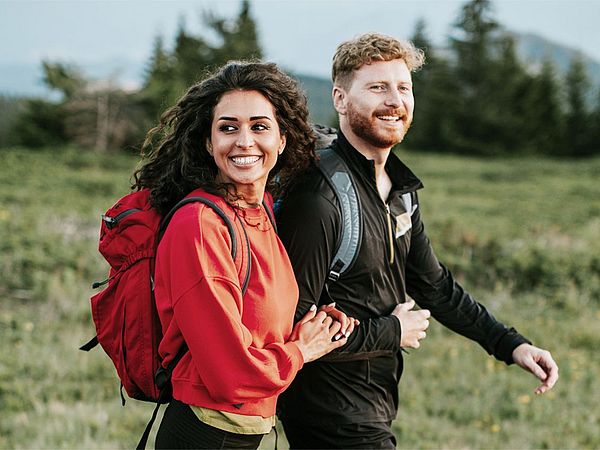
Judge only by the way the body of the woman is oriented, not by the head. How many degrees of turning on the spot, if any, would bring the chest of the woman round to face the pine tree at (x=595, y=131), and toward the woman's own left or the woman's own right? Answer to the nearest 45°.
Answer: approximately 90° to the woman's own left

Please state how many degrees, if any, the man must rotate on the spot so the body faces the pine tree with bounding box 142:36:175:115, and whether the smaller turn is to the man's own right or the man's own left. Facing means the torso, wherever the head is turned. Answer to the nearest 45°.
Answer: approximately 180°

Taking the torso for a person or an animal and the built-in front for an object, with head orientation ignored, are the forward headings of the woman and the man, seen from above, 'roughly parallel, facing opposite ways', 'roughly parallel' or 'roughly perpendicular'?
roughly parallel

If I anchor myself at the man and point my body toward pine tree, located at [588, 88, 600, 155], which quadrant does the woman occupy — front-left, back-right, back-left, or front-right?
back-left

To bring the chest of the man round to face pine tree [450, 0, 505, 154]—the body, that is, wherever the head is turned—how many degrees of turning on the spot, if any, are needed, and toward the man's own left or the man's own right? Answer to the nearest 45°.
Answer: approximately 135° to the man's own left

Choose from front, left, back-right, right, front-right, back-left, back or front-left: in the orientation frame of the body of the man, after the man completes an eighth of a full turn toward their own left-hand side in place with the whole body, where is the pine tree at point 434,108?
left

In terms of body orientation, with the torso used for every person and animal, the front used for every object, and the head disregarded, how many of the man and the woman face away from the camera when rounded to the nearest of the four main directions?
0

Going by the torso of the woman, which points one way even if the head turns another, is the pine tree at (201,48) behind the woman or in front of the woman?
behind

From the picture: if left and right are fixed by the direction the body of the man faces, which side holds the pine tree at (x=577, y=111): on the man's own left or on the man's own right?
on the man's own left

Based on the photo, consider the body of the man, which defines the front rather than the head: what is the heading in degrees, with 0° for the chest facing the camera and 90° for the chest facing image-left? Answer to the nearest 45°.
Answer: approximately 315°

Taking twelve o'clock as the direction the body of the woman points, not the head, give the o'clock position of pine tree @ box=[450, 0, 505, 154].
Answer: The pine tree is roughly at 8 o'clock from the woman.

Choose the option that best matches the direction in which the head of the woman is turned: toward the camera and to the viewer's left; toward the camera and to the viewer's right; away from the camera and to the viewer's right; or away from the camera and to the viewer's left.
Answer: toward the camera and to the viewer's right
